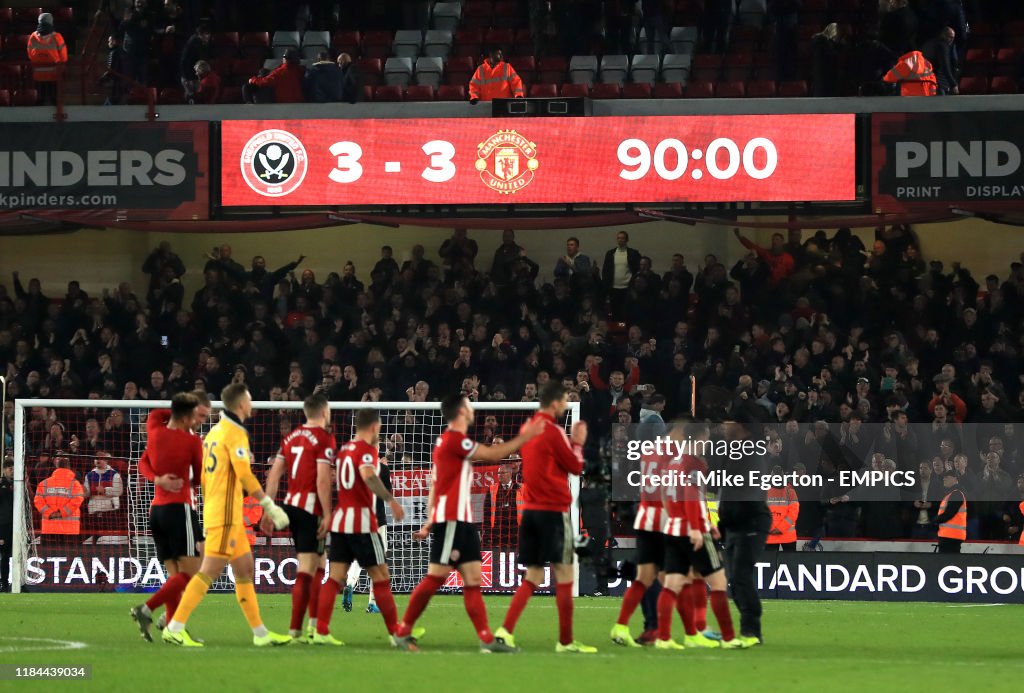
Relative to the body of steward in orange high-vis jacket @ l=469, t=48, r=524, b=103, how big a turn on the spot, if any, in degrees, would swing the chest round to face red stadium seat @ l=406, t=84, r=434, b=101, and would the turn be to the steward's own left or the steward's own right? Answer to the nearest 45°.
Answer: approximately 135° to the steward's own right

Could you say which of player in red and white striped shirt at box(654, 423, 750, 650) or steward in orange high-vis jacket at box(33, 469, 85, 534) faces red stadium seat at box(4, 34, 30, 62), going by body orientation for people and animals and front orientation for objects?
the steward in orange high-vis jacket

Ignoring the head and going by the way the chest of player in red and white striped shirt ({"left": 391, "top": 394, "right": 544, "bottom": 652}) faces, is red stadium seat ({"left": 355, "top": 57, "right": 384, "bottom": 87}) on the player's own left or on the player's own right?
on the player's own left

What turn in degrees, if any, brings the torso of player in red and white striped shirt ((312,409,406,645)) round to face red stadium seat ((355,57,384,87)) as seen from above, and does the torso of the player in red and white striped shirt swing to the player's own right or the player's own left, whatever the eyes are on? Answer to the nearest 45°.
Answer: approximately 45° to the player's own left

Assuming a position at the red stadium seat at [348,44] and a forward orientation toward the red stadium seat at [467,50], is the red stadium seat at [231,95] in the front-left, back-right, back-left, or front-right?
back-right

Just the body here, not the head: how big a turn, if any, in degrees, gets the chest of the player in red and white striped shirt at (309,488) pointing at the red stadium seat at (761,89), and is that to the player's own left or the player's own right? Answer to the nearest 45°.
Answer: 0° — they already face it

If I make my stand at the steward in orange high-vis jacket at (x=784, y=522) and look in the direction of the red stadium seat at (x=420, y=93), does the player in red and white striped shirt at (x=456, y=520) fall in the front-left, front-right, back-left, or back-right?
back-left

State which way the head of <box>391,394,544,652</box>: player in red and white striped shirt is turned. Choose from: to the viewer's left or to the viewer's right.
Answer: to the viewer's right
